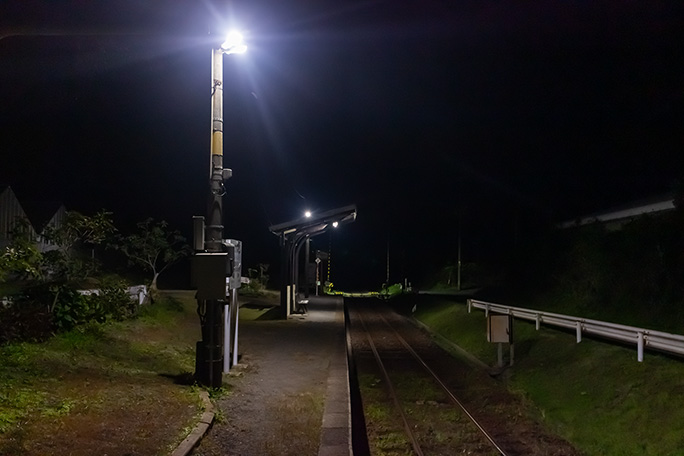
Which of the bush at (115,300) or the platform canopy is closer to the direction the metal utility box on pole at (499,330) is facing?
the bush

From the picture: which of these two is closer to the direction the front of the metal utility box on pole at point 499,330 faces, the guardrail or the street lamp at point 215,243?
the street lamp

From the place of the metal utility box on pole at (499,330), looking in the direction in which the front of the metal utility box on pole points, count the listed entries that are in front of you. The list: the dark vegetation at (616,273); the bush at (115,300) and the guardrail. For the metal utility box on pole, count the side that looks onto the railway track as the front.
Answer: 1

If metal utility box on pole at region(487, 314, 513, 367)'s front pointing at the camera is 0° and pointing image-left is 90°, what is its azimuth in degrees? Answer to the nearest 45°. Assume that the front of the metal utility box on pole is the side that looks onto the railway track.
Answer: approximately 90°

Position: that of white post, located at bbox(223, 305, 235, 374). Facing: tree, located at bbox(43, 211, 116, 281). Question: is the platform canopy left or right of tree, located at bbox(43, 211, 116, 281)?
right

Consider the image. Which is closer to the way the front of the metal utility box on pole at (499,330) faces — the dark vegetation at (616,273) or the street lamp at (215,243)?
the street lamp
